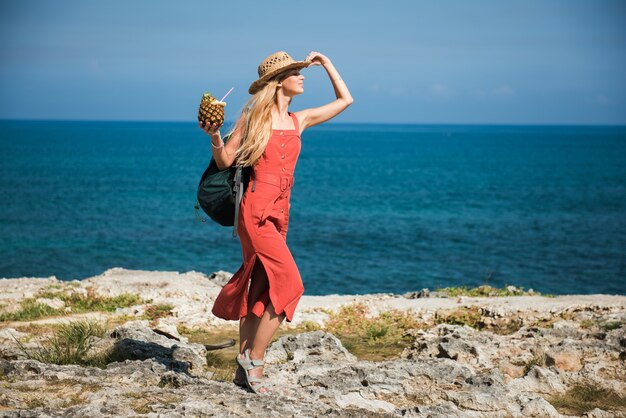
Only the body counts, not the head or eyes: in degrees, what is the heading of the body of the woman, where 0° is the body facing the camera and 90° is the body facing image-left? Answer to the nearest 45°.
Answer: approximately 315°

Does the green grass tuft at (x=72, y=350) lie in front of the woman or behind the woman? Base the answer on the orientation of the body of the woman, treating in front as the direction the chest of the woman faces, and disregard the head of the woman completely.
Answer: behind

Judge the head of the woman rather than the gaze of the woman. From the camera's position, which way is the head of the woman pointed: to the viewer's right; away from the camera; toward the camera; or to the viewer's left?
to the viewer's right

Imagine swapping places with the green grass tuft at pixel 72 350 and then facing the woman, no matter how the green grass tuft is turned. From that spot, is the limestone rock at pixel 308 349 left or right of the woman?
left

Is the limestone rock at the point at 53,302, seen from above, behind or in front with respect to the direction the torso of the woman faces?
behind
